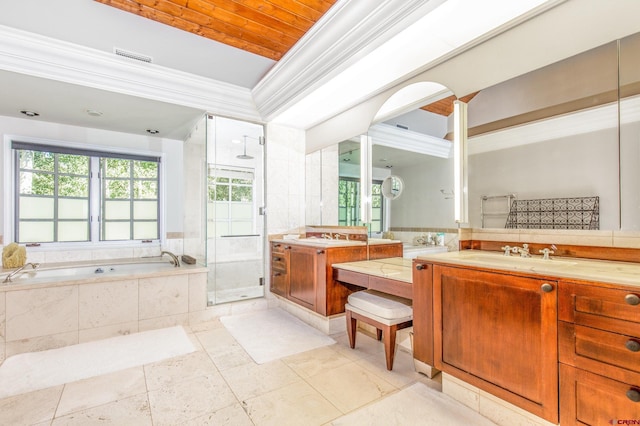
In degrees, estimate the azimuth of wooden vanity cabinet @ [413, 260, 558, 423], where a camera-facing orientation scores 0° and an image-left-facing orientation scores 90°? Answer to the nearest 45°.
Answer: approximately 45°

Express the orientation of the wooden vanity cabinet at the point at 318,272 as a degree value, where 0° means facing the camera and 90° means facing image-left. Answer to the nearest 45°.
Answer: approximately 45°

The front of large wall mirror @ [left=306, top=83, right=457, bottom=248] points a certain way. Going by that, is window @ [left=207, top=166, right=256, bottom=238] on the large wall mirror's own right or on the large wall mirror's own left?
on the large wall mirror's own right

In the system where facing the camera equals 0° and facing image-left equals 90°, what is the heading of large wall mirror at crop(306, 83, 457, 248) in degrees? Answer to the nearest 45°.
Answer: approximately 45°

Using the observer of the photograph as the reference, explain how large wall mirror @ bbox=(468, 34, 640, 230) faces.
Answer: facing the viewer and to the left of the viewer

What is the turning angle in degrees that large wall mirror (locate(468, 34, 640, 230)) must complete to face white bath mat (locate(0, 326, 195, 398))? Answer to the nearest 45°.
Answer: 0° — it already faces it

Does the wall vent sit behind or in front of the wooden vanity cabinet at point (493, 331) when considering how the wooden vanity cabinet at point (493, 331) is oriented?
in front

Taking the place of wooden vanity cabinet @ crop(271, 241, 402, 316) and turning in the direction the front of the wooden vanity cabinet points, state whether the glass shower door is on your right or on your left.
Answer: on your right

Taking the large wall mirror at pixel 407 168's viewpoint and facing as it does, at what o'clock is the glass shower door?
The glass shower door is roughly at 2 o'clock from the large wall mirror.

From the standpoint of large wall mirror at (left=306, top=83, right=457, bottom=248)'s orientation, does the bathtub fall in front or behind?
in front

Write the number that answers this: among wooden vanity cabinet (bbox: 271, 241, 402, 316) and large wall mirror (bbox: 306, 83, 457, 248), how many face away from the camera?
0
